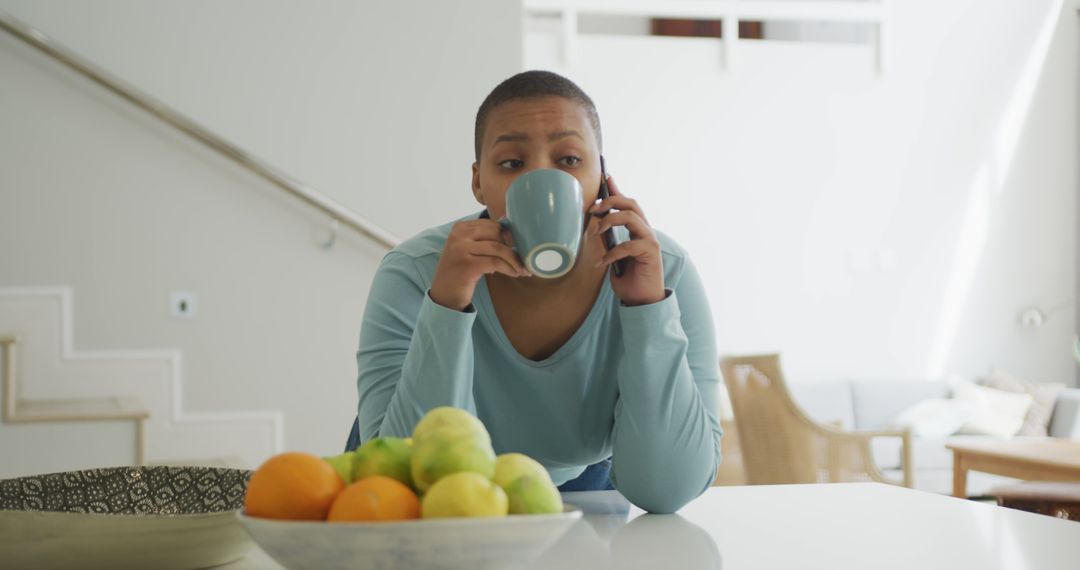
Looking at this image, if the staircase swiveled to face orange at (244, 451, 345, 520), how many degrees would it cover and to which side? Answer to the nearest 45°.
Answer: approximately 90° to its right

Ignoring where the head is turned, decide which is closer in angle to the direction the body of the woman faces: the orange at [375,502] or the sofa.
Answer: the orange

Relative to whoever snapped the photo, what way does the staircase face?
facing to the right of the viewer
